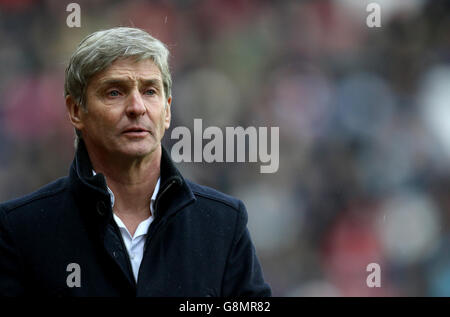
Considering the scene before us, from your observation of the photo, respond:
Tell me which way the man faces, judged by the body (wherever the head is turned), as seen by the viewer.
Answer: toward the camera

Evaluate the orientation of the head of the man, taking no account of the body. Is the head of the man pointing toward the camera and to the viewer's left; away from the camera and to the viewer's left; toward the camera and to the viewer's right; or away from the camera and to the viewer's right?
toward the camera and to the viewer's right
